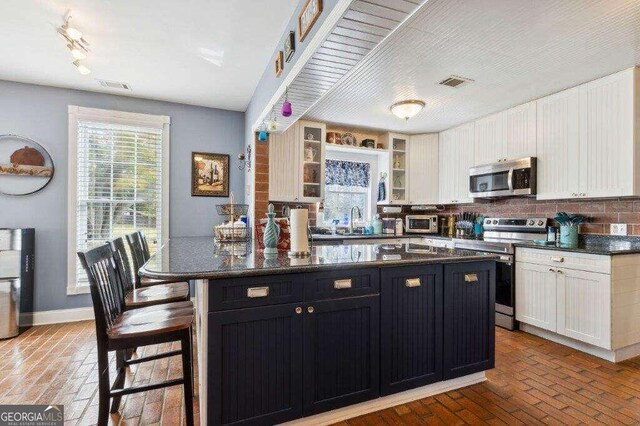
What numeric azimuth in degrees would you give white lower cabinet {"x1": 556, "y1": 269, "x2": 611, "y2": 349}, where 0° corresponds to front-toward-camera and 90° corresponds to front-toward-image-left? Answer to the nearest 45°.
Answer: approximately 45°

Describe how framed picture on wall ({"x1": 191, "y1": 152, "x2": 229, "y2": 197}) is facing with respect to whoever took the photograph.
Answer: facing the viewer

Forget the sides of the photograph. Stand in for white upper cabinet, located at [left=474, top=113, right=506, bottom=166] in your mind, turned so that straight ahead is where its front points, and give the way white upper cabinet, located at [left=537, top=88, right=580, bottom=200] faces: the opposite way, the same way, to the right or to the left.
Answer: the same way

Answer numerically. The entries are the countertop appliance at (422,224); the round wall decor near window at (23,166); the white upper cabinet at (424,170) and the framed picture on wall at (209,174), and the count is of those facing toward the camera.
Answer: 4

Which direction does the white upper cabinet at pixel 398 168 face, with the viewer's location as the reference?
facing the viewer and to the right of the viewer

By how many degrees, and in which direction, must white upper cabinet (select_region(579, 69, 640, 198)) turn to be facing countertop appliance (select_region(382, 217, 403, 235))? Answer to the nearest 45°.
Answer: approximately 45° to its right

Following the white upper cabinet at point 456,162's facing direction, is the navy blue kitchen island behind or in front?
in front

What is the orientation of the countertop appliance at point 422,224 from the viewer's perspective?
toward the camera

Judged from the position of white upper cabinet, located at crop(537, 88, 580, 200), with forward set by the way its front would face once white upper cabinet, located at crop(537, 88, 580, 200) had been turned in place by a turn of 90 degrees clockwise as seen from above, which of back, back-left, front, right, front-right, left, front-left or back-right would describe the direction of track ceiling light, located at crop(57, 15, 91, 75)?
left

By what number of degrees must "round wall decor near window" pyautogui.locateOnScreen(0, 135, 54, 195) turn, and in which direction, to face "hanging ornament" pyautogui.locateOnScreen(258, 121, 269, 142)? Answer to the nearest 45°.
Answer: approximately 45° to its left

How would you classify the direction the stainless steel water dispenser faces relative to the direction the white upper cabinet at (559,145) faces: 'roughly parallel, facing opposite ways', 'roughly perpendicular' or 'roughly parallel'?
roughly perpendicular

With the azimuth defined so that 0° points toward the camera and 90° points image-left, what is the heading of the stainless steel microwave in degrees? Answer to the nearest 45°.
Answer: approximately 45°

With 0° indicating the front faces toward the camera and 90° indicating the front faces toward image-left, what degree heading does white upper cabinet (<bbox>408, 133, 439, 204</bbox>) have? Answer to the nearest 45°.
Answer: approximately 0°
